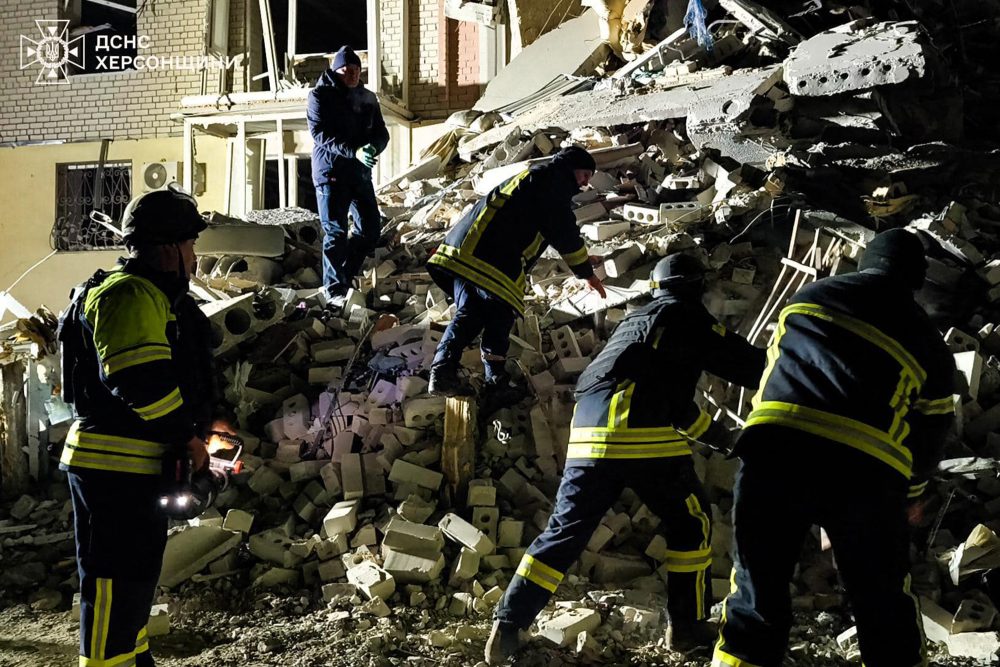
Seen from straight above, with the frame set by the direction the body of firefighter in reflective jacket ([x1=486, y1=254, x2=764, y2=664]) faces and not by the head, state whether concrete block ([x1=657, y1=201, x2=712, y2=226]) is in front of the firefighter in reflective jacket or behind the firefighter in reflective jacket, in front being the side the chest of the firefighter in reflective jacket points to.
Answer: in front

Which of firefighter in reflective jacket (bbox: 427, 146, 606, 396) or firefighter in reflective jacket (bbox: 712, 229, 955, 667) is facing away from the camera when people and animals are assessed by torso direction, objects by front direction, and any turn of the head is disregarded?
firefighter in reflective jacket (bbox: 712, 229, 955, 667)

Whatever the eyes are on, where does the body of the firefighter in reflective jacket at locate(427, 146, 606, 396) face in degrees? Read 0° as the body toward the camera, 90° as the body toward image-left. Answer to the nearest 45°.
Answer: approximately 270°

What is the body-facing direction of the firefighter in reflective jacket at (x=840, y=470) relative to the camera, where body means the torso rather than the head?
away from the camera

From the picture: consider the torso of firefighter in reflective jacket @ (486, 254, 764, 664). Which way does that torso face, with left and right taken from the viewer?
facing away from the viewer and to the right of the viewer

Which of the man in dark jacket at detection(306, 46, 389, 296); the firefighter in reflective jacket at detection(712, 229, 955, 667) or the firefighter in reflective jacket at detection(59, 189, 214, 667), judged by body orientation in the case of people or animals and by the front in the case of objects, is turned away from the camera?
the firefighter in reflective jacket at detection(712, 229, 955, 667)

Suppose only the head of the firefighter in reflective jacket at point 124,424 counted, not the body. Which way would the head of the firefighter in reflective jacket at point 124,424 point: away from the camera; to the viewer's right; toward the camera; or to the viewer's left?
to the viewer's right

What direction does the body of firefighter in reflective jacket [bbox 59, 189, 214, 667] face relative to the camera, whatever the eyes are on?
to the viewer's right

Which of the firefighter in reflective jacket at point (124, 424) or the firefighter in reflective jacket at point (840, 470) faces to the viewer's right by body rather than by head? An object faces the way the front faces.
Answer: the firefighter in reflective jacket at point (124, 424)

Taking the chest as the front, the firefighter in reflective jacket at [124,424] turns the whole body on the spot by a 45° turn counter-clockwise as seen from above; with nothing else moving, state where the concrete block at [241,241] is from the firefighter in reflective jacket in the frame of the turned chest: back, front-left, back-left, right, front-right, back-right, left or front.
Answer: front-left
